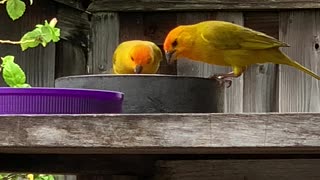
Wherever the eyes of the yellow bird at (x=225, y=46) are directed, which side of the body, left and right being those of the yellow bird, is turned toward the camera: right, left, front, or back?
left

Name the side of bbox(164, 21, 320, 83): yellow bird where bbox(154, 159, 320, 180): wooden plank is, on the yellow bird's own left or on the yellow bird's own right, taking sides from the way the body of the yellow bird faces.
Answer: on the yellow bird's own left

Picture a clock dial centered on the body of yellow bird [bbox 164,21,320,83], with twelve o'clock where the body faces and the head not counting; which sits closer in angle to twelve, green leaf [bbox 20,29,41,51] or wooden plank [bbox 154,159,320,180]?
the green leaf

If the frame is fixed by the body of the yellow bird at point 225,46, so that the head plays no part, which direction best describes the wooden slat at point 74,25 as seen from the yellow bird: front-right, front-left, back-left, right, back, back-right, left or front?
front

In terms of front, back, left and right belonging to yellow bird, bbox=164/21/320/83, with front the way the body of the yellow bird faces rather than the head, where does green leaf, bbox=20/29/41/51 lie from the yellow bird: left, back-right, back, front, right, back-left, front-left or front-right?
front-left
